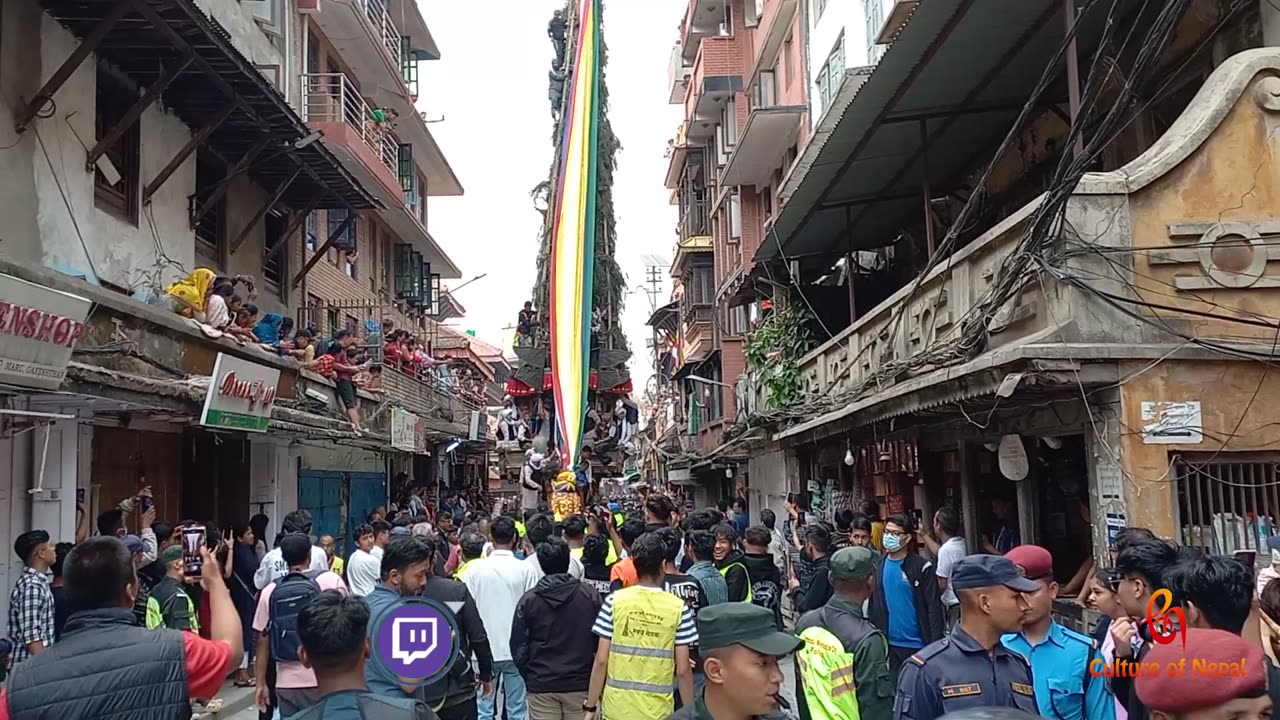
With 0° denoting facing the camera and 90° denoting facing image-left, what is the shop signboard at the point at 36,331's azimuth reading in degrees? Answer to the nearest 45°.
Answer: approximately 315°

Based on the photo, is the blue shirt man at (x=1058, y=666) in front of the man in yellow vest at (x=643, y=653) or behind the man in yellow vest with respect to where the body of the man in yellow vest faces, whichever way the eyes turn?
behind

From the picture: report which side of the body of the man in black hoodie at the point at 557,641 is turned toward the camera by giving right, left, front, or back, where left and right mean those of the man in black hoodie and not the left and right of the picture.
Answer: back

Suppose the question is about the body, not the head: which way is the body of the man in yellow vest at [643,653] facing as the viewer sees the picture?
away from the camera

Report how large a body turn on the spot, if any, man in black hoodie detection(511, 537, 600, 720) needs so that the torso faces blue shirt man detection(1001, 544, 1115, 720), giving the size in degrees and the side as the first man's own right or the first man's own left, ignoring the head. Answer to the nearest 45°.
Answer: approximately 135° to the first man's own right

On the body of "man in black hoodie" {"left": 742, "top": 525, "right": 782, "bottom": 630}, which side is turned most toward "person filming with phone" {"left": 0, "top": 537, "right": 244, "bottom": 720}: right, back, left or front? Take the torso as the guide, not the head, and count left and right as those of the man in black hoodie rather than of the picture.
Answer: back

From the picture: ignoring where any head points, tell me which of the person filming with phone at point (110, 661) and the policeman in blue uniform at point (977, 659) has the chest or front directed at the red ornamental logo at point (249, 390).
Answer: the person filming with phone

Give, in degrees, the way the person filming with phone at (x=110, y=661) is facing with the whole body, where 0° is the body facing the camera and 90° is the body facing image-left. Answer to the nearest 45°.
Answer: approximately 180°

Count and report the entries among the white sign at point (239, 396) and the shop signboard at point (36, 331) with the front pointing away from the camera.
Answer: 0

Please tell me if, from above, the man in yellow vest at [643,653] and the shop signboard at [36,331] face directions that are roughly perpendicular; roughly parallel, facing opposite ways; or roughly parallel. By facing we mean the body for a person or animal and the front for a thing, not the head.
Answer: roughly perpendicular

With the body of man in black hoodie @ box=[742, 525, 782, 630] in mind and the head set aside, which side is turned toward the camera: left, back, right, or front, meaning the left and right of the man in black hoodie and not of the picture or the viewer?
back
